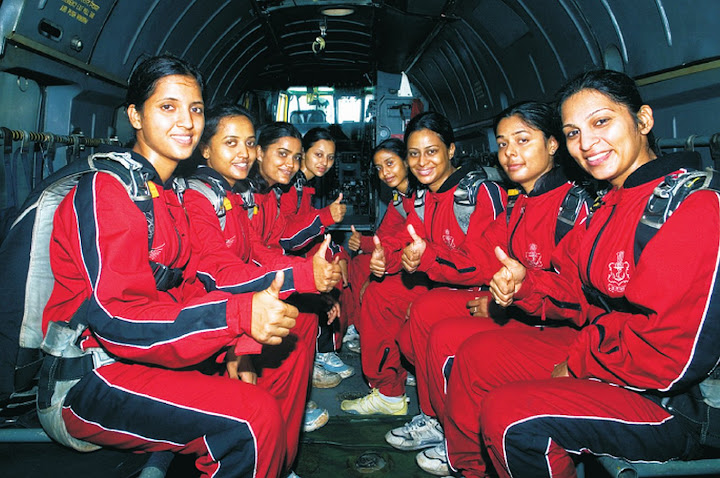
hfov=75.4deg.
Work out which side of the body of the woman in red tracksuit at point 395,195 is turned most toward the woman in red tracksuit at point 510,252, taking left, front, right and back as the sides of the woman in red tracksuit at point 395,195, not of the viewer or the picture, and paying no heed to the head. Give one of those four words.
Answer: left

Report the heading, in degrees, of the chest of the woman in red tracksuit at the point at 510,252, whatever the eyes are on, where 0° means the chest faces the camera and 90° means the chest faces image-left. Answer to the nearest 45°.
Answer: approximately 45°

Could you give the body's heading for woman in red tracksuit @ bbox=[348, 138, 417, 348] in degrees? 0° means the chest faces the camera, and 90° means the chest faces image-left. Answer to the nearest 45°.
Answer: approximately 45°

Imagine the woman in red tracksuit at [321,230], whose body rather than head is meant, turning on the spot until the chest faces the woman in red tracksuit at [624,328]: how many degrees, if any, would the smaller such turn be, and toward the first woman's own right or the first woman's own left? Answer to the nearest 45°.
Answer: approximately 45° to the first woman's own right

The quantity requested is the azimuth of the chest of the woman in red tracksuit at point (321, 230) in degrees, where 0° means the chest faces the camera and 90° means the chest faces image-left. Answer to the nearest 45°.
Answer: approximately 315°
